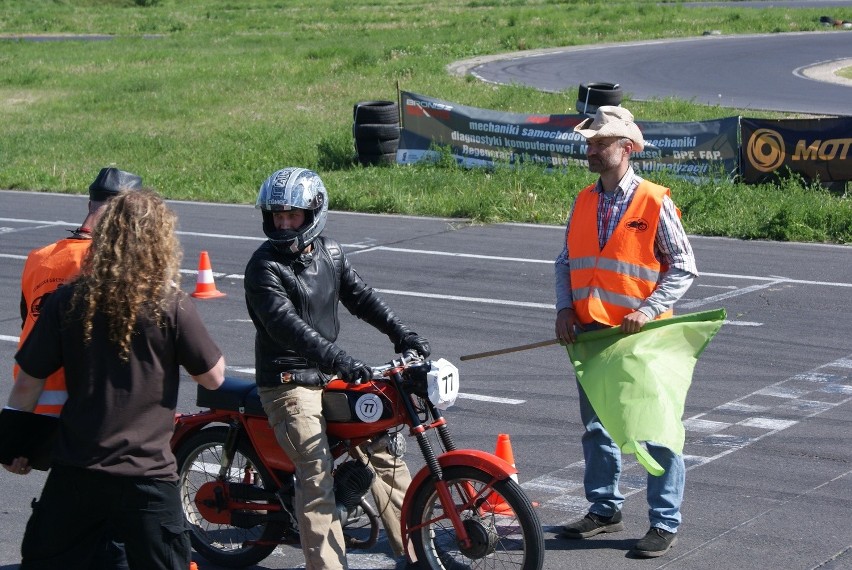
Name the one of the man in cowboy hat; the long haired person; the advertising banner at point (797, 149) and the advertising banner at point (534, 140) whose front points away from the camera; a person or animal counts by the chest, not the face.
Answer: the long haired person

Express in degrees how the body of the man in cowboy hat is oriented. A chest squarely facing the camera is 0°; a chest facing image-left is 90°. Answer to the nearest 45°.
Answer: approximately 45°

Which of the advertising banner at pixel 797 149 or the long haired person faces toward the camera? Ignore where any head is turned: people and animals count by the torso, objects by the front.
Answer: the advertising banner

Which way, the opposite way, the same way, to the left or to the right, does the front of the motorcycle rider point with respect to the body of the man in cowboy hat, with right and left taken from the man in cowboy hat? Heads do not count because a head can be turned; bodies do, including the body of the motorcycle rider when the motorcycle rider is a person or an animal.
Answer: to the left

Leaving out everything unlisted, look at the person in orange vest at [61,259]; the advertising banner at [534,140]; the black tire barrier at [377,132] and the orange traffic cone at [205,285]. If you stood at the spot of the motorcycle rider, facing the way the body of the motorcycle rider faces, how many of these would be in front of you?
0

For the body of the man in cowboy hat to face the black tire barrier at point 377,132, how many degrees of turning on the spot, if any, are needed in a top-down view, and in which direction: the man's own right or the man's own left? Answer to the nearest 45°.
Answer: approximately 135° to the man's own right

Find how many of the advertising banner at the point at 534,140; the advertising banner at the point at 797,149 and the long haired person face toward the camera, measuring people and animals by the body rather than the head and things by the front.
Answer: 2

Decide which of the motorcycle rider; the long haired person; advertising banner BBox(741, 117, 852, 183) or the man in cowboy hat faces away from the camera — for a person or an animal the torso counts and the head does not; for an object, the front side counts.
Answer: the long haired person

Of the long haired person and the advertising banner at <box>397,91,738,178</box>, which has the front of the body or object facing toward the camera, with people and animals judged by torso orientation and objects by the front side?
the advertising banner

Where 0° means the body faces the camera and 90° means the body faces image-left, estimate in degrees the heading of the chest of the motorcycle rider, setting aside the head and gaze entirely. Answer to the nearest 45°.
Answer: approximately 315°

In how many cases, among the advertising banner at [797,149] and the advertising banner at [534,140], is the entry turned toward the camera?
2

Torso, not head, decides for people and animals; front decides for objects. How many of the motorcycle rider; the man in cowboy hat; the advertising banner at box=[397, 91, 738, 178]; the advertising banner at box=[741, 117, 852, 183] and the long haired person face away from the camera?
1

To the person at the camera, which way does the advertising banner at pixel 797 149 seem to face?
facing the viewer

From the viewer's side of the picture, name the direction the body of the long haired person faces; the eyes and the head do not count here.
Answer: away from the camera

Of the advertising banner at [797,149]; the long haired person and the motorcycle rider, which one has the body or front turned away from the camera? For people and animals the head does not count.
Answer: the long haired person

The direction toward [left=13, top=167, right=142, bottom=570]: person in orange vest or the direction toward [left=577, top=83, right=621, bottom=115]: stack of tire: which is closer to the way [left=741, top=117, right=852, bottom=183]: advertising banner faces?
the person in orange vest

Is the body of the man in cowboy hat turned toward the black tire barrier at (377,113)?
no

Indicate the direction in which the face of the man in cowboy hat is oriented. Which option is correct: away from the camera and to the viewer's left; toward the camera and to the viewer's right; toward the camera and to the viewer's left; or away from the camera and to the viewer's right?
toward the camera and to the viewer's left
